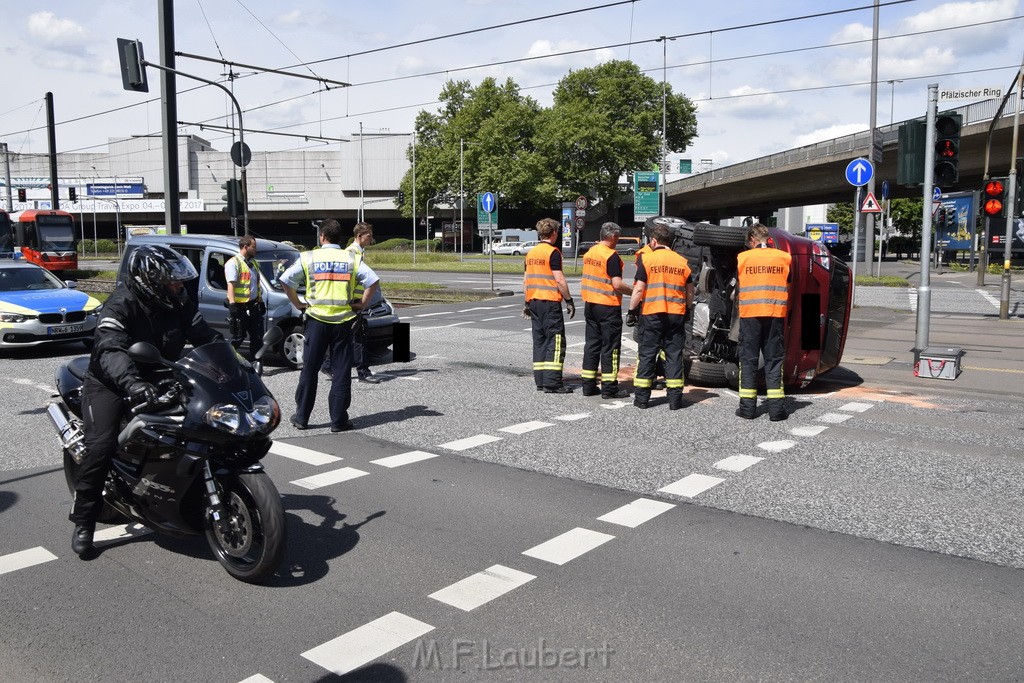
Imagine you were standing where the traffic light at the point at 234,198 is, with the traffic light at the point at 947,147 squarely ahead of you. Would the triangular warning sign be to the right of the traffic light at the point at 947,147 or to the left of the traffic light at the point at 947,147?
left

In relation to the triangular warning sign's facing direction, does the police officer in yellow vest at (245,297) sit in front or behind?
in front

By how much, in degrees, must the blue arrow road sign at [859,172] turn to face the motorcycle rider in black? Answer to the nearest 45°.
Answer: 0° — it already faces them

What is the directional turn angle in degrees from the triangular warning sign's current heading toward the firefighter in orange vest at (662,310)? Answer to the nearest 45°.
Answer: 0° — it already faces them

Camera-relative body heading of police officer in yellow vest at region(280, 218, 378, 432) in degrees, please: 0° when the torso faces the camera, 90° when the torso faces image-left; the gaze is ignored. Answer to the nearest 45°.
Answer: approximately 180°

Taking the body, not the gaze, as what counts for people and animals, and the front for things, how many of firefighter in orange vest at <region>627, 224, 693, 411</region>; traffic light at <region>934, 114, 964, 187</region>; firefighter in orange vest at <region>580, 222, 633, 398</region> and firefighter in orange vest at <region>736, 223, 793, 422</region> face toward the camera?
1

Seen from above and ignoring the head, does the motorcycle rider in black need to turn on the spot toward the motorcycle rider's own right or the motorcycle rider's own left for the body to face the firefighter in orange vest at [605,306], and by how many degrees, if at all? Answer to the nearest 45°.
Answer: approximately 90° to the motorcycle rider's own left

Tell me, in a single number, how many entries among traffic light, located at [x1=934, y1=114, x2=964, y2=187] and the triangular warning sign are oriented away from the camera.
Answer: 0

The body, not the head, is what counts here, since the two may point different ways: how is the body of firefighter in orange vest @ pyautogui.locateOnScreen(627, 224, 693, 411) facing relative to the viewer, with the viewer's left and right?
facing away from the viewer

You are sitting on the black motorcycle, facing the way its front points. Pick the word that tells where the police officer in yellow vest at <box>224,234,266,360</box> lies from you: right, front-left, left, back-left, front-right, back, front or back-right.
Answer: back-left

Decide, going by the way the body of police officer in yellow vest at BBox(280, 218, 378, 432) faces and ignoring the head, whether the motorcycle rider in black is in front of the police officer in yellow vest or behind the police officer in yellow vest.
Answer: behind

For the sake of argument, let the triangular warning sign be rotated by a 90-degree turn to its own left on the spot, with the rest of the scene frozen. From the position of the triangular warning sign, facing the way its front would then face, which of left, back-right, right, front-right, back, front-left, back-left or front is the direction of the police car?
back-right

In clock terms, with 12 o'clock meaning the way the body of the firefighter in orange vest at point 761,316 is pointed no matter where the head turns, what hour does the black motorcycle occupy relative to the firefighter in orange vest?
The black motorcycle is roughly at 7 o'clock from the firefighter in orange vest.

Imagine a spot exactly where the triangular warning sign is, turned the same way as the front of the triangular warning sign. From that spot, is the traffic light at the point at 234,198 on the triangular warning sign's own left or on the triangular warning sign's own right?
on the triangular warning sign's own right
